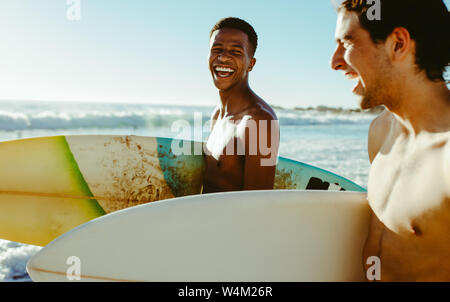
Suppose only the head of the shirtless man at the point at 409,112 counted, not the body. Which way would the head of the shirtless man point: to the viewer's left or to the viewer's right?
to the viewer's left

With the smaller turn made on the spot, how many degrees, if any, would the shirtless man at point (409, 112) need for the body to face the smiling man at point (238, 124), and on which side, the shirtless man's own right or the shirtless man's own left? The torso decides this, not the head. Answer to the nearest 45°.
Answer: approximately 90° to the shirtless man's own right

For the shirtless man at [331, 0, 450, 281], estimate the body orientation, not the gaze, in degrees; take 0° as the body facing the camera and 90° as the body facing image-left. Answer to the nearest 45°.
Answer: approximately 45°

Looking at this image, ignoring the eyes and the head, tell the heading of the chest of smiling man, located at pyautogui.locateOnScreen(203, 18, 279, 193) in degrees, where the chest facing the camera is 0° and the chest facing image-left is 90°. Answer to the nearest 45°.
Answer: approximately 45°

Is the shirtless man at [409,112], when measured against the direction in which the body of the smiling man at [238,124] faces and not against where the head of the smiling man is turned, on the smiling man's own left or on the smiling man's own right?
on the smiling man's own left

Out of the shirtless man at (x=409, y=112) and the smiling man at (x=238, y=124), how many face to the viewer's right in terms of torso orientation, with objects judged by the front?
0
